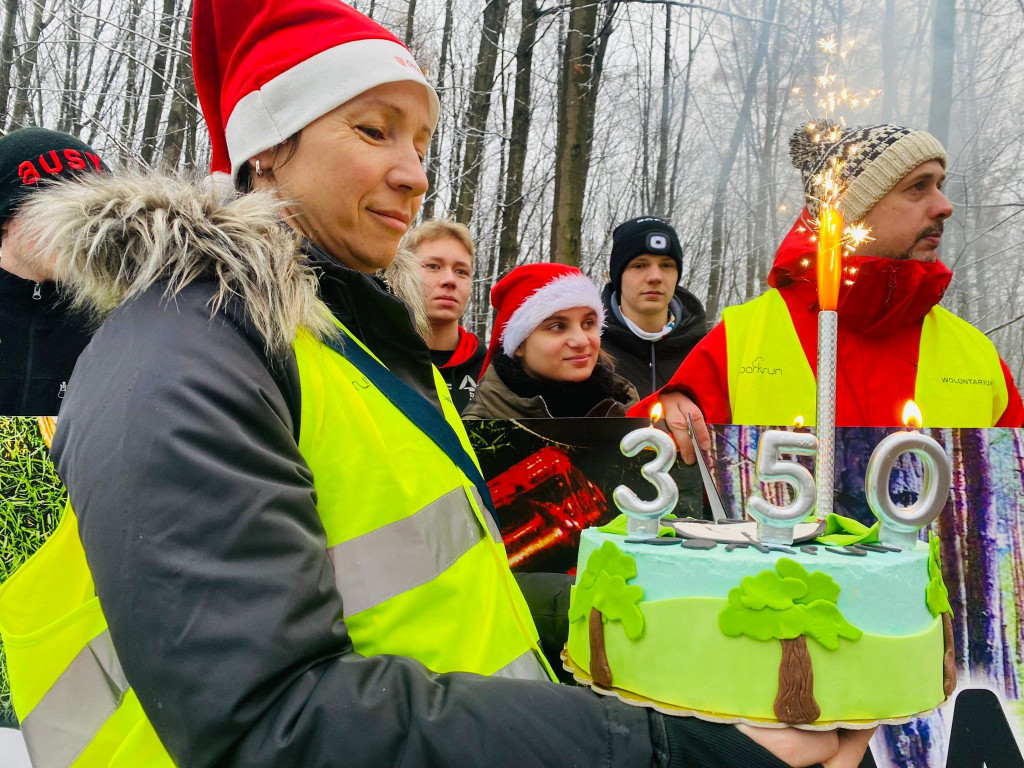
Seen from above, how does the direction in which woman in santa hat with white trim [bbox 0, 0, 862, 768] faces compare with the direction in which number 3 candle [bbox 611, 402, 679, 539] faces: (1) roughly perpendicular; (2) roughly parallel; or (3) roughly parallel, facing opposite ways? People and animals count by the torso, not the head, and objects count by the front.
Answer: roughly perpendicular

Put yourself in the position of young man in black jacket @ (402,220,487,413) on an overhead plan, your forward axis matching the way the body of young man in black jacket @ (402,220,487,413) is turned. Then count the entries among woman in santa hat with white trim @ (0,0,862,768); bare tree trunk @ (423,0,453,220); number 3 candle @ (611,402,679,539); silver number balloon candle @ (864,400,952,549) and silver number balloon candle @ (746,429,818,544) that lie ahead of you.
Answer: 4

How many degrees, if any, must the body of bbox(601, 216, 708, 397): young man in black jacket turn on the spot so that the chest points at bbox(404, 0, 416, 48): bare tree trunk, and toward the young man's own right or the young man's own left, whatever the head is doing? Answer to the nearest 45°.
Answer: approximately 135° to the young man's own right

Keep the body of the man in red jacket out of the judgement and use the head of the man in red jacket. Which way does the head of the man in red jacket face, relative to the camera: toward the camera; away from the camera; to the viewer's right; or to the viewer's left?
to the viewer's right

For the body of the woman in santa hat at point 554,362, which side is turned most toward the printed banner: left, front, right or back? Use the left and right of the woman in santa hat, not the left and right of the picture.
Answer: front

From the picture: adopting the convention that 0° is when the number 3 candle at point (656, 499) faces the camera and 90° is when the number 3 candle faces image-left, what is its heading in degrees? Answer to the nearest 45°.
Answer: approximately 0°

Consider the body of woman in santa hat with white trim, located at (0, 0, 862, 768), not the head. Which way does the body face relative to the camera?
to the viewer's right

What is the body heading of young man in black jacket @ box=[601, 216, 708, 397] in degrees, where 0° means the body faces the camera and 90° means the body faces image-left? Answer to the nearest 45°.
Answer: approximately 0°

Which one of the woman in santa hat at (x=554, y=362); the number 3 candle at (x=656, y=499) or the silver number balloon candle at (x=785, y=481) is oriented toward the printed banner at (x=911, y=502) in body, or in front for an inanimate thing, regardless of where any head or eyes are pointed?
the woman in santa hat

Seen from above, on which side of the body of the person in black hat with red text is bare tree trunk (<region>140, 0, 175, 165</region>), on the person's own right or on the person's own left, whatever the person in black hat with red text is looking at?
on the person's own left

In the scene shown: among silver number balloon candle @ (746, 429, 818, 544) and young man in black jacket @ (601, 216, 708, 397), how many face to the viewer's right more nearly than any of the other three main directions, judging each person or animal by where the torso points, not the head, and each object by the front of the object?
0
